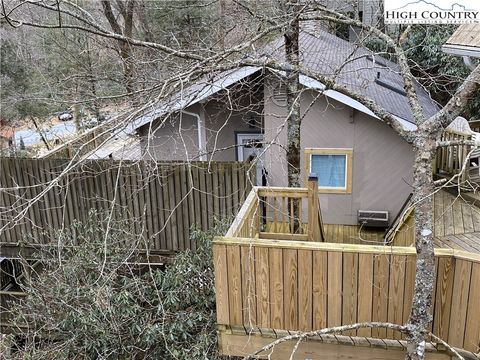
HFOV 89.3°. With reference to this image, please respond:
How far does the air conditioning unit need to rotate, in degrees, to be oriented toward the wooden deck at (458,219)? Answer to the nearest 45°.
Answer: approximately 45° to its left

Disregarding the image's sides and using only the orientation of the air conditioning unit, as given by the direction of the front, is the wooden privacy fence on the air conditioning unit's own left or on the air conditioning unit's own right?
on the air conditioning unit's own right

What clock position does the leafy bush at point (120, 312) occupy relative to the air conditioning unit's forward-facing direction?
The leafy bush is roughly at 1 o'clock from the air conditioning unit.

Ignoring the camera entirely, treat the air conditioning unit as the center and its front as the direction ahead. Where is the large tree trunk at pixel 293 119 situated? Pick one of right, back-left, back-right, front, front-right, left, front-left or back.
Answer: front-right

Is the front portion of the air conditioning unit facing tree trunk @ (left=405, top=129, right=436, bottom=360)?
yes

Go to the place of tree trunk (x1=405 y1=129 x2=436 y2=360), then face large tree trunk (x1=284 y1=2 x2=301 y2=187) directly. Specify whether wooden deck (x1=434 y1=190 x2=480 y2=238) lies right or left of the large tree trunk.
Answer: right

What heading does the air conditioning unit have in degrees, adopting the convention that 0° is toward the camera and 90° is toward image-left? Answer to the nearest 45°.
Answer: approximately 0°

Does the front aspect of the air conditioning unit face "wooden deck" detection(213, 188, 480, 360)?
yes
